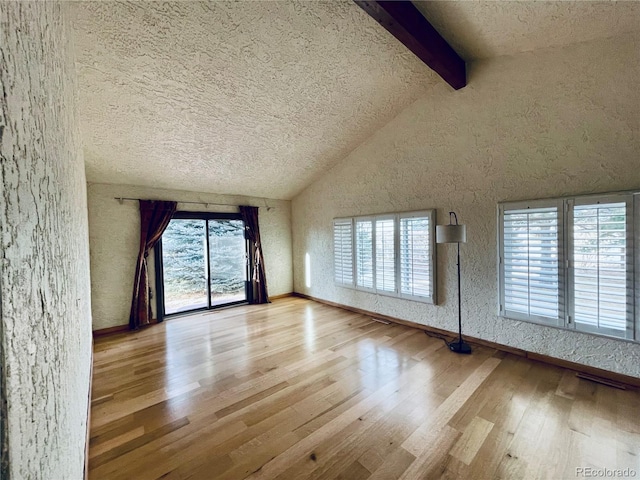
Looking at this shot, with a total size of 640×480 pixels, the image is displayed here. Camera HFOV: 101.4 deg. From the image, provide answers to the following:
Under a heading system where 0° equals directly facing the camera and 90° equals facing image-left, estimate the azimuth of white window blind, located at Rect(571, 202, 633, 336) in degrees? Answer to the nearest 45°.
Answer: approximately 45°

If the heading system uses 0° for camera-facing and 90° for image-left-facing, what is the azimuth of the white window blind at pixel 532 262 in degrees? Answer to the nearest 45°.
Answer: approximately 45°

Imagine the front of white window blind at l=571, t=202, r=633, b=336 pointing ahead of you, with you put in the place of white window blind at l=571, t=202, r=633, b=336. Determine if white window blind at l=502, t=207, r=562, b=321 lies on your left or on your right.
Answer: on your right

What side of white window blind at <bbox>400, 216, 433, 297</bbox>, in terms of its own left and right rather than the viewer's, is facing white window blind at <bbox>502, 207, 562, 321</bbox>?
left

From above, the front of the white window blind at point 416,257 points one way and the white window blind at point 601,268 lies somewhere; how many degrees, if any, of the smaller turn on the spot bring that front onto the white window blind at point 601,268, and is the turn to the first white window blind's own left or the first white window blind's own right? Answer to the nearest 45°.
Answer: approximately 90° to the first white window blind's own left

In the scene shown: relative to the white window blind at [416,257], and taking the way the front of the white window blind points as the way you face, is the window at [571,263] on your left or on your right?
on your left

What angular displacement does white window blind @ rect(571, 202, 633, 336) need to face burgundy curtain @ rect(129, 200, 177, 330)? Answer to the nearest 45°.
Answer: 0° — it already faces it

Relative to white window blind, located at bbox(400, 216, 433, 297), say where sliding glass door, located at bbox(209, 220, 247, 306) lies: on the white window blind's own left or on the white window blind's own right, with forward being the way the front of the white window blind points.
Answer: on the white window blind's own right

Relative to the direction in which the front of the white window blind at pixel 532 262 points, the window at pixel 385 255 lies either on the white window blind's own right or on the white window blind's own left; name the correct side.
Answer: on the white window blind's own right

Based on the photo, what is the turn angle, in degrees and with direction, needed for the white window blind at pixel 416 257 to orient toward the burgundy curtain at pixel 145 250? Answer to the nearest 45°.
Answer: approximately 45° to its right

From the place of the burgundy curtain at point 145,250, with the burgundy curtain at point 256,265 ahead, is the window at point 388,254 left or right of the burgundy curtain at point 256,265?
right

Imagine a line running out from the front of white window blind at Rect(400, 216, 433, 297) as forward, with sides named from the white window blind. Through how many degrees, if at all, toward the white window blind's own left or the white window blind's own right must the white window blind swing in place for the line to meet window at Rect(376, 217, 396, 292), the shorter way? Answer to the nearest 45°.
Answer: approximately 90° to the white window blind's own right

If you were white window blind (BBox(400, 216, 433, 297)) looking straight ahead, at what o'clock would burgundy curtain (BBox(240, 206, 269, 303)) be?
The burgundy curtain is roughly at 2 o'clock from the white window blind.
